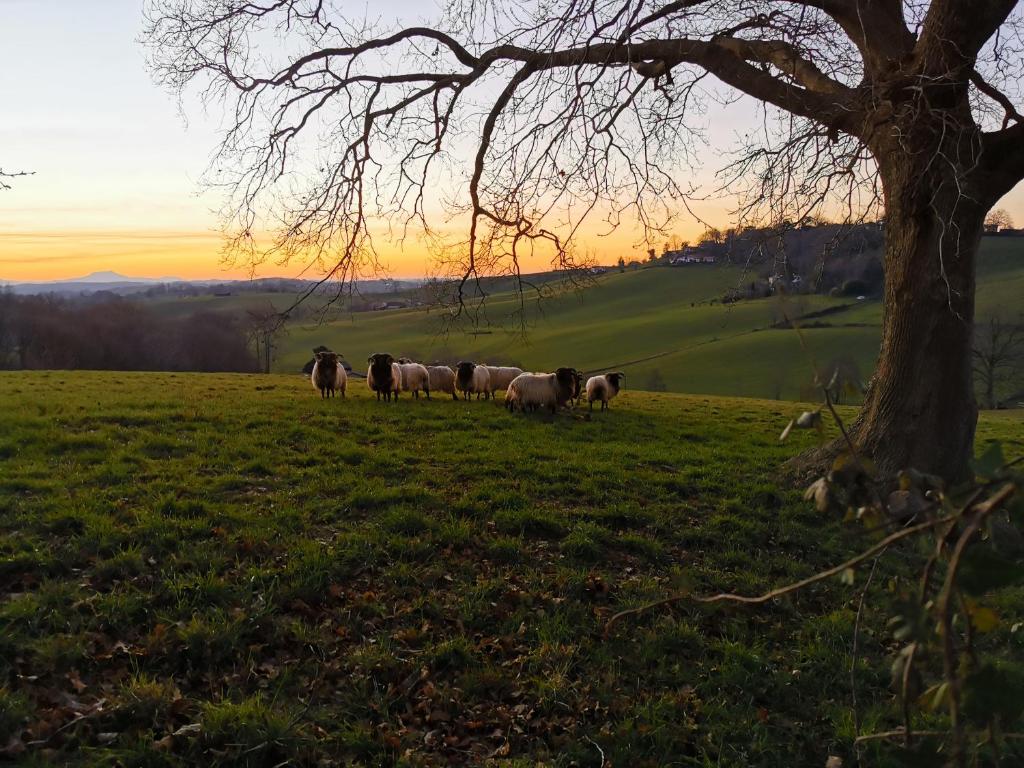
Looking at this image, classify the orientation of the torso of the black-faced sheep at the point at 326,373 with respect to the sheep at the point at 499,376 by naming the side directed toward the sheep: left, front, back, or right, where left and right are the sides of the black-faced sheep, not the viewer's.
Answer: left

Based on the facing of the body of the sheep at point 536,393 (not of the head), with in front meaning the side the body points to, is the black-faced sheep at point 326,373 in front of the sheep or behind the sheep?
behind

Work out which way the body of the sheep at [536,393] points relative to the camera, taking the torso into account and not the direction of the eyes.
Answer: to the viewer's right

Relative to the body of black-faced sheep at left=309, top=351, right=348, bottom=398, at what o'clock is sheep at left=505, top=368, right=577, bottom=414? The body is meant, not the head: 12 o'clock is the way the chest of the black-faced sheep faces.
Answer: The sheep is roughly at 10 o'clock from the black-faced sheep.

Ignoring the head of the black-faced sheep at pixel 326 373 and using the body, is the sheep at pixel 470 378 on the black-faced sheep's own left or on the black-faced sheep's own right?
on the black-faced sheep's own left

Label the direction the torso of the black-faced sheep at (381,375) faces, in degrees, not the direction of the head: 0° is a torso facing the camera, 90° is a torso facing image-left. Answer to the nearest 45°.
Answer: approximately 0°

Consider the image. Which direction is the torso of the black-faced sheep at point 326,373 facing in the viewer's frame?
toward the camera

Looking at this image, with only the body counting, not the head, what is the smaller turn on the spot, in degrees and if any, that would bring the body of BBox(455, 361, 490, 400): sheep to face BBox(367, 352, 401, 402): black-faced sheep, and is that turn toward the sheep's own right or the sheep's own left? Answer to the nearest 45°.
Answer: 0° — it already faces it

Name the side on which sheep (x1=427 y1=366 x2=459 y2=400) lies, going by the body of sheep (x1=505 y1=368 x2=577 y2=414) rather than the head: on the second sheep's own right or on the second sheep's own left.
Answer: on the second sheep's own left

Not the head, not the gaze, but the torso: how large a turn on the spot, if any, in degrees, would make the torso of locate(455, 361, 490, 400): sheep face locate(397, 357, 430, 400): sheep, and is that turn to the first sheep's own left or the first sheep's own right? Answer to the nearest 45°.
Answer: approximately 45° to the first sheep's own right

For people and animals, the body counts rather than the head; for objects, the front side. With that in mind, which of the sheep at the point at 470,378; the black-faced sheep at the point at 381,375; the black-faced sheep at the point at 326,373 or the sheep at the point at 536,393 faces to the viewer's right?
the sheep at the point at 536,393

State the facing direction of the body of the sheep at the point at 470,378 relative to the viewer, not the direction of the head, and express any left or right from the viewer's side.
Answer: facing the viewer and to the left of the viewer
